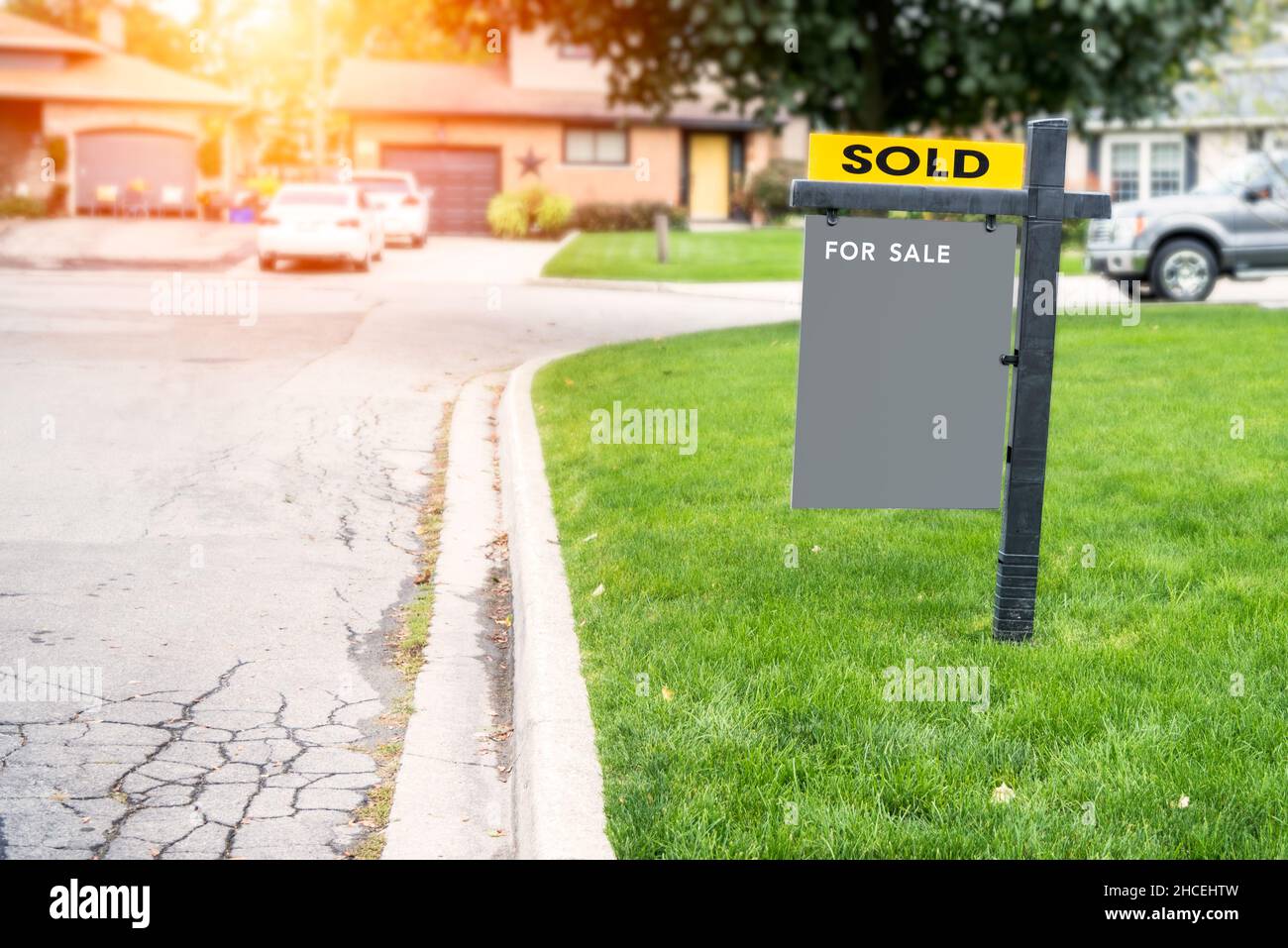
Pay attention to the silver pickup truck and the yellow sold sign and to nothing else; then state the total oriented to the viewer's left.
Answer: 1

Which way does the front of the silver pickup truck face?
to the viewer's left

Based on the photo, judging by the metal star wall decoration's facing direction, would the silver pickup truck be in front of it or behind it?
in front

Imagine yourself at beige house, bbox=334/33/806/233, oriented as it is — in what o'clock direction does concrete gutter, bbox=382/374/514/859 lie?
The concrete gutter is roughly at 12 o'clock from the beige house.

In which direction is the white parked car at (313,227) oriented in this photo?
away from the camera

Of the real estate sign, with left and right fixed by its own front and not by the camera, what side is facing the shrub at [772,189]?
back

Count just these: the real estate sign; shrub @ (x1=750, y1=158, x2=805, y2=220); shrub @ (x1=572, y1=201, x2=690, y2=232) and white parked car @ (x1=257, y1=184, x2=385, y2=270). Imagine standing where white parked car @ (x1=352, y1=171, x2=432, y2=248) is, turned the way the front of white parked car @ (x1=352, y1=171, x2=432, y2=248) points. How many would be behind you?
2

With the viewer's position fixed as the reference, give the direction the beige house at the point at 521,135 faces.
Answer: facing the viewer

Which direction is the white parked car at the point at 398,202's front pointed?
away from the camera

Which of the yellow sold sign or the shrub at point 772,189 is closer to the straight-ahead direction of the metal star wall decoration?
the yellow sold sign

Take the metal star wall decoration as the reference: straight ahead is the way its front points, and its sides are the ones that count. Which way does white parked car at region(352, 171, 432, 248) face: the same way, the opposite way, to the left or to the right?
the opposite way

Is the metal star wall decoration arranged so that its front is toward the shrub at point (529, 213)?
yes

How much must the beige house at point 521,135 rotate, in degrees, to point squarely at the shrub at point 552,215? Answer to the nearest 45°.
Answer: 0° — it already faces it

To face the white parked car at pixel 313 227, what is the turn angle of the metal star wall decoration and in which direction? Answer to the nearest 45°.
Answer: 0° — it already faces it

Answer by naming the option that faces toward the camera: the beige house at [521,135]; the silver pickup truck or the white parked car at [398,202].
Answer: the beige house

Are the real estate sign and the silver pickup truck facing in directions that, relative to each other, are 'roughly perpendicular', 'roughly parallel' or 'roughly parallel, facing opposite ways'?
roughly perpendicular

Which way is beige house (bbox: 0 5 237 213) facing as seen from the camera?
toward the camera

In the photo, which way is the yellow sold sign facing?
toward the camera

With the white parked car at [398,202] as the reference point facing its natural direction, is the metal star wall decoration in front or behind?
in front
